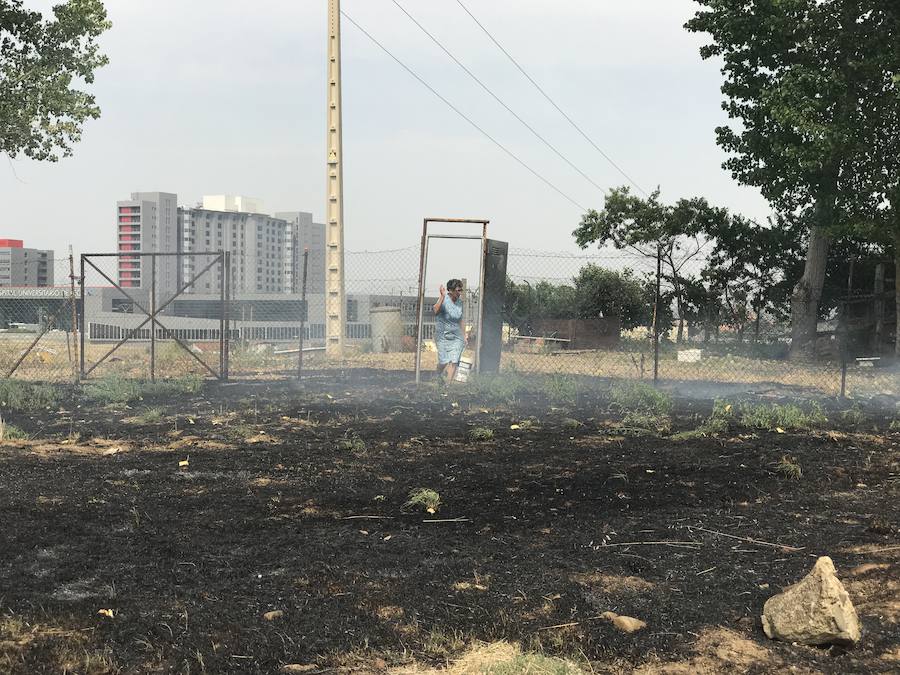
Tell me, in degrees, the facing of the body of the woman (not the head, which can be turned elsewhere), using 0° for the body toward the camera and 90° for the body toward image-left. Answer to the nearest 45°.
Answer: approximately 315°

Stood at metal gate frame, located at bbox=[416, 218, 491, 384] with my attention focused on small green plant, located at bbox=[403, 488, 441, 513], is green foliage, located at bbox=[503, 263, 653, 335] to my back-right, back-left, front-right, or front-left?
back-left

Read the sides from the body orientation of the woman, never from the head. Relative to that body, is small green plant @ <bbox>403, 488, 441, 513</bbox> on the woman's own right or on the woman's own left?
on the woman's own right

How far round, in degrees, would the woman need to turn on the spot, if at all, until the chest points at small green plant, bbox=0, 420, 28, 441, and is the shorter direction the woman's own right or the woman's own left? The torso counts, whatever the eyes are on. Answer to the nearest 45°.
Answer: approximately 90° to the woman's own right

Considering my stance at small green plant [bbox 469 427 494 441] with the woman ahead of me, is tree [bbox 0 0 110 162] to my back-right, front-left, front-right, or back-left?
front-left

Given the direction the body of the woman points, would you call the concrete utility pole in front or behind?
behind

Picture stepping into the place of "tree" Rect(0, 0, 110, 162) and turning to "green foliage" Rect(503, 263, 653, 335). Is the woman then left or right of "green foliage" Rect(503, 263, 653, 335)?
right

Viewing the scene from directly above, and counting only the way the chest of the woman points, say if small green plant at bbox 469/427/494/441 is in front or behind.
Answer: in front

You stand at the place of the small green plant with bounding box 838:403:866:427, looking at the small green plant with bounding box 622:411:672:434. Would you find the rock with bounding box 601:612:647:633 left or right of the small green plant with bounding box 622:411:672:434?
left

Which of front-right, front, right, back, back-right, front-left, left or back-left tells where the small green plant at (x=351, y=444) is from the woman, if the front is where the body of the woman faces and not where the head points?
front-right

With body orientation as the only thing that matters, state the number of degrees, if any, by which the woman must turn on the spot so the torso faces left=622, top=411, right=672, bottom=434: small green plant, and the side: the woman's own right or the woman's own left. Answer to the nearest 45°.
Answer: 0° — they already face it

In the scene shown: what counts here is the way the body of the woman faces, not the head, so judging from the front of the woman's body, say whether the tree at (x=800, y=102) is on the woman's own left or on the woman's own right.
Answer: on the woman's own left

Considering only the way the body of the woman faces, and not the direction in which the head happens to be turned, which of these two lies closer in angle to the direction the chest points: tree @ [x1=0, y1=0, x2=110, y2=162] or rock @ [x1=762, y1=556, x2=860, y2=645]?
the rock

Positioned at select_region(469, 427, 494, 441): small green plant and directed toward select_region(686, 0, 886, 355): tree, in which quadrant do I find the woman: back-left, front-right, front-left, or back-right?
front-left
